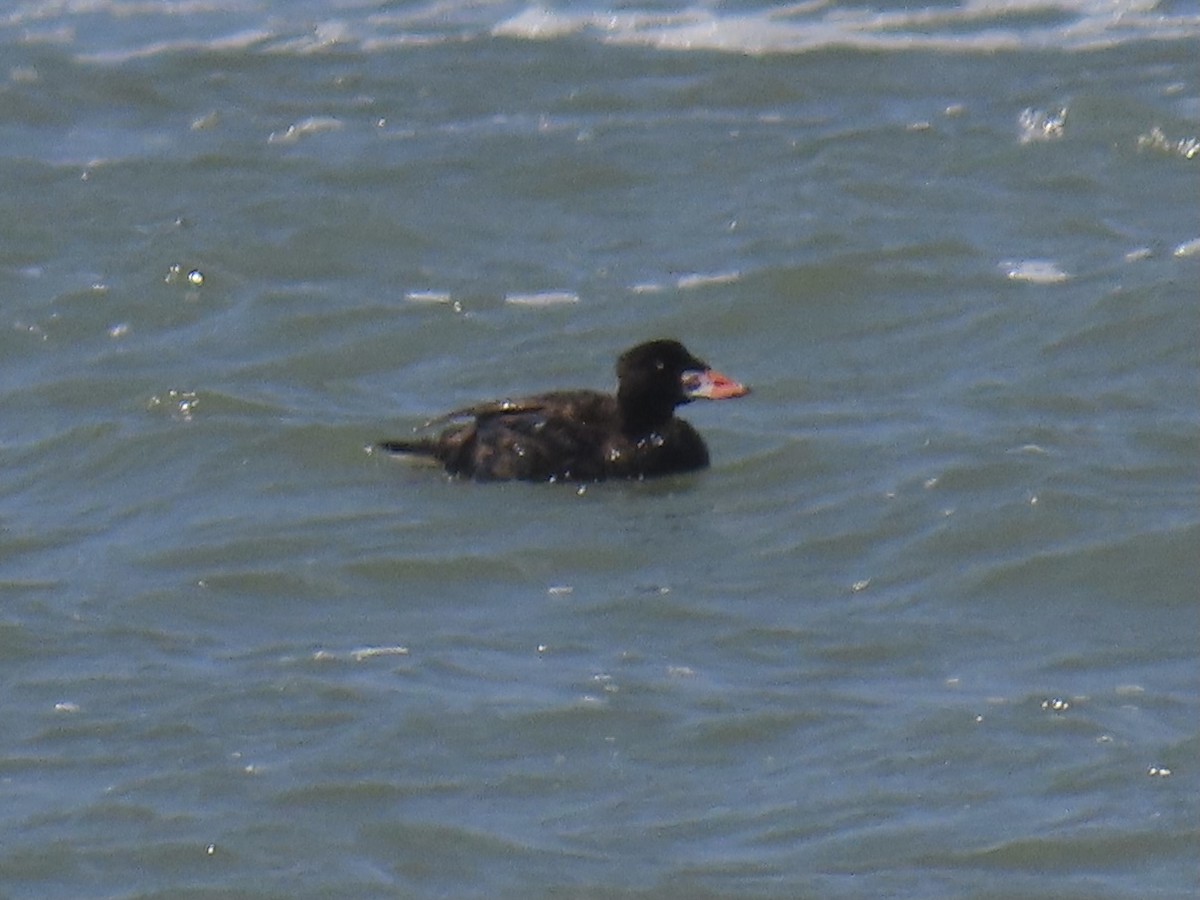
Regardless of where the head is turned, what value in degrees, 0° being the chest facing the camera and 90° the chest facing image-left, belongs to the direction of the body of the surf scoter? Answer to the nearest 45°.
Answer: approximately 270°
